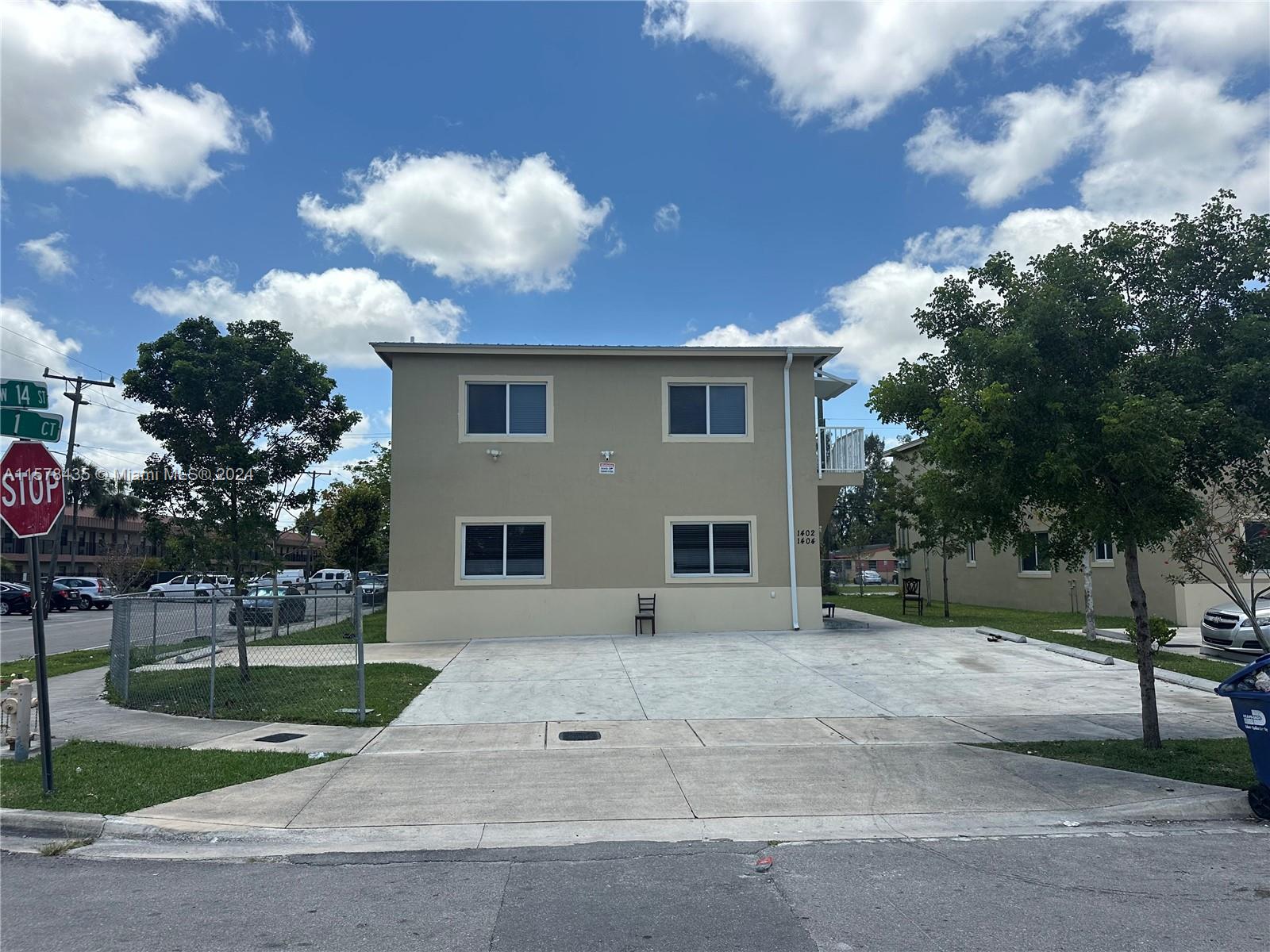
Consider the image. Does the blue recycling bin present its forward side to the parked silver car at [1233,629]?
no

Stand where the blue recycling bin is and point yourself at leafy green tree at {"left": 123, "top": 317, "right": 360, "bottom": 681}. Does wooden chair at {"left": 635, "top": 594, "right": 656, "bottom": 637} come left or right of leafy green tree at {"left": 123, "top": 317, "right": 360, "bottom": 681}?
right

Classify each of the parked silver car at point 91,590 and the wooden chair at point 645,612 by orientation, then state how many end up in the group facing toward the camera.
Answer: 1

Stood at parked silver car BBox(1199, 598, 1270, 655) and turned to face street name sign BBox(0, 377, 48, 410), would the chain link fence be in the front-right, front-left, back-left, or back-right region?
front-right

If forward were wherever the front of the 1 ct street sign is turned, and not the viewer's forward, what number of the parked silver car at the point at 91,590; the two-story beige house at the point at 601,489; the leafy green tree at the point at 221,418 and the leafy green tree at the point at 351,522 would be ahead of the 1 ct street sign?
0

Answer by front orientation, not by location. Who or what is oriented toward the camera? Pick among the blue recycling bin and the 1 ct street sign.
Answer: the 1 ct street sign

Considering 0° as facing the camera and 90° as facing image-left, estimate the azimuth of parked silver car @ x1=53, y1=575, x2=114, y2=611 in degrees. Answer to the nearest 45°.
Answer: approximately 135°

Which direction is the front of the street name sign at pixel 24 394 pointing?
toward the camera

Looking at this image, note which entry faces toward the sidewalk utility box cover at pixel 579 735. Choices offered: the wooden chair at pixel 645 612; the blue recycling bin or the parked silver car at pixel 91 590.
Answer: the wooden chair

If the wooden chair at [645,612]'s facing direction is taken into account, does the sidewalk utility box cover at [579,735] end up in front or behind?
in front

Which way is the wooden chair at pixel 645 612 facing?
toward the camera

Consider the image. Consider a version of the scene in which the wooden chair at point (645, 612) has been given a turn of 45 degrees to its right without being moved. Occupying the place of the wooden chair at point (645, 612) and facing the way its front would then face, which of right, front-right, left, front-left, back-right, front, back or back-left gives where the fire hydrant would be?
front

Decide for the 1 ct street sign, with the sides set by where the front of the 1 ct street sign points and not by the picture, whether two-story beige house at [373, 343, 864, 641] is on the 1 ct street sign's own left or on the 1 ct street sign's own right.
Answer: on the 1 ct street sign's own left

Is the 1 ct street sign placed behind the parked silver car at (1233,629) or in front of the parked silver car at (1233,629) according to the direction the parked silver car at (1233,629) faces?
in front

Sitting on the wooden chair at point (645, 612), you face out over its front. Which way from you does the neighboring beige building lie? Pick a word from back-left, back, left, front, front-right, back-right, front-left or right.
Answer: back-left
